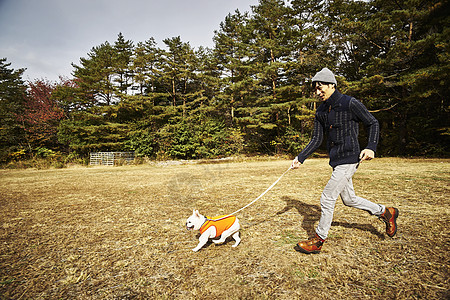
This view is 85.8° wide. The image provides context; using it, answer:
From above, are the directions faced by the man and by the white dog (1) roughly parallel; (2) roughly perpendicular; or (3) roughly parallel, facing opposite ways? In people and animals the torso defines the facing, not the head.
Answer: roughly parallel

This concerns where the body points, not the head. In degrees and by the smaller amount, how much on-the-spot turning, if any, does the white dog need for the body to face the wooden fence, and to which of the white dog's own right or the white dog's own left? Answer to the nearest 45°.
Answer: approximately 45° to the white dog's own right

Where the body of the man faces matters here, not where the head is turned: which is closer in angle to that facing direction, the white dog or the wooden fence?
the white dog

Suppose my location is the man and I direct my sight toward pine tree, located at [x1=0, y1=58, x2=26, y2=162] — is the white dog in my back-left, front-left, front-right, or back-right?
front-left

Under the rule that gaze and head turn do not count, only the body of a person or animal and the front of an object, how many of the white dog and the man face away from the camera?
0

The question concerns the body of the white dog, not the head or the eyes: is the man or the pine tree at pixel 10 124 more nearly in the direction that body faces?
the pine tree

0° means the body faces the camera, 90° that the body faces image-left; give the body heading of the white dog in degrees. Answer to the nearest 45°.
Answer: approximately 90°

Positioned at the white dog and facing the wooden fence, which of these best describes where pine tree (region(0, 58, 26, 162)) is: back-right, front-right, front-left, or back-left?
front-left

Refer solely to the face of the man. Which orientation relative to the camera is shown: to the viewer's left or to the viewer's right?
to the viewer's left

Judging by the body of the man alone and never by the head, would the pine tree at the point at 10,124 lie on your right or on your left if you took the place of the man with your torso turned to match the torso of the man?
on your right

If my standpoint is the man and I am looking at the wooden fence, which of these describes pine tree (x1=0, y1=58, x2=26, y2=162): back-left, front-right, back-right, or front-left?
front-left

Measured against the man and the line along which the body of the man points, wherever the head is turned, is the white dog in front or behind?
in front

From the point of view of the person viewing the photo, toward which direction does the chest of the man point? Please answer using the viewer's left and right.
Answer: facing the viewer and to the left of the viewer

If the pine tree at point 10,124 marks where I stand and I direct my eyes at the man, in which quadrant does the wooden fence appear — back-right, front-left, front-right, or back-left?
front-left

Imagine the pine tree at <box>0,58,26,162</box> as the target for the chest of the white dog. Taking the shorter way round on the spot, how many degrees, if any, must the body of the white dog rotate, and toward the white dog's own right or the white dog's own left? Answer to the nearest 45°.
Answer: approximately 45° to the white dog's own right
